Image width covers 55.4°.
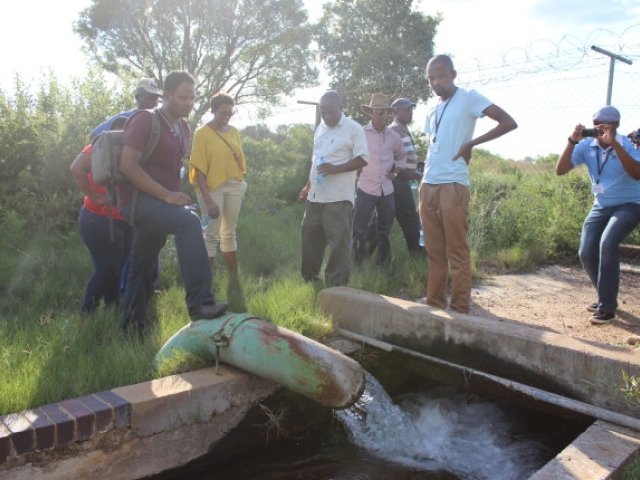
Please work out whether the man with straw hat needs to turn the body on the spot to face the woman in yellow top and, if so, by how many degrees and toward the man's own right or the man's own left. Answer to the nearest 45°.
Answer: approximately 45° to the man's own right

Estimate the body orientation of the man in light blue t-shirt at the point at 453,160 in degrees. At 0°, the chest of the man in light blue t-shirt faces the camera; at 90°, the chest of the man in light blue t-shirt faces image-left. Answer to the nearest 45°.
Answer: approximately 45°

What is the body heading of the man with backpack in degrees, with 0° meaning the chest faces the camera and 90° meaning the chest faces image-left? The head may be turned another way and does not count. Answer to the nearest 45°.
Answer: approximately 315°

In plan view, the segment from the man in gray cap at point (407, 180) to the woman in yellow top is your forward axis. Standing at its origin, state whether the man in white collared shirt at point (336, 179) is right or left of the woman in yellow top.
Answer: left
